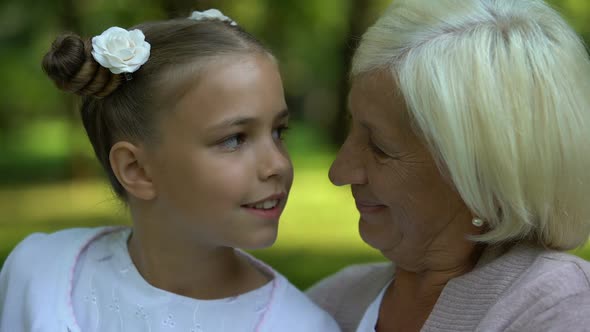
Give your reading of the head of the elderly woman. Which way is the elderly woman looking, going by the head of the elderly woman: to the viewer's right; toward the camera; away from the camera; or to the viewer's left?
to the viewer's left

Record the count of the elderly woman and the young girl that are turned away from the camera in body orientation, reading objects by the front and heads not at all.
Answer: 0

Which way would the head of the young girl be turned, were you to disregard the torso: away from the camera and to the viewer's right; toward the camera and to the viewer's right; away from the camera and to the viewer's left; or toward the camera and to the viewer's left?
toward the camera and to the viewer's right

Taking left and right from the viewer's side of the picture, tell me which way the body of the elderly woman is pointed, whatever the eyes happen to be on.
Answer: facing the viewer and to the left of the viewer

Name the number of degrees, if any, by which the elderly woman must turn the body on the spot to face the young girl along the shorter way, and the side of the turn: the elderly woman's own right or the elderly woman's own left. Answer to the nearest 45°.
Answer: approximately 45° to the elderly woman's own right
